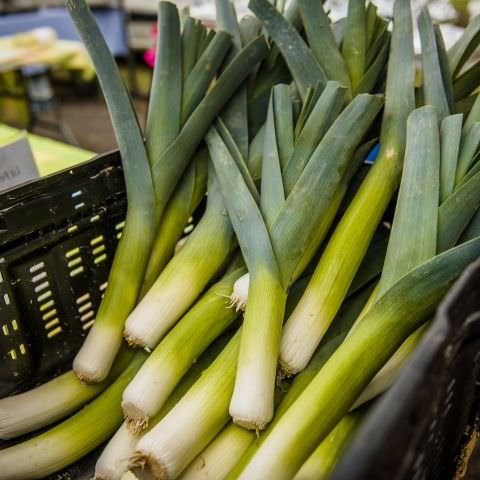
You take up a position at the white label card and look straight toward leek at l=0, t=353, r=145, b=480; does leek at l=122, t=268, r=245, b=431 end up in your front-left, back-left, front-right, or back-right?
front-left

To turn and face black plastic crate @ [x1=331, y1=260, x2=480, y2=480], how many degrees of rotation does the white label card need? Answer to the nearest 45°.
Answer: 0° — it already faces it

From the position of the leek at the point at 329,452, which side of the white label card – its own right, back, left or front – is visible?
front

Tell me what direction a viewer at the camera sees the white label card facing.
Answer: facing the viewer
